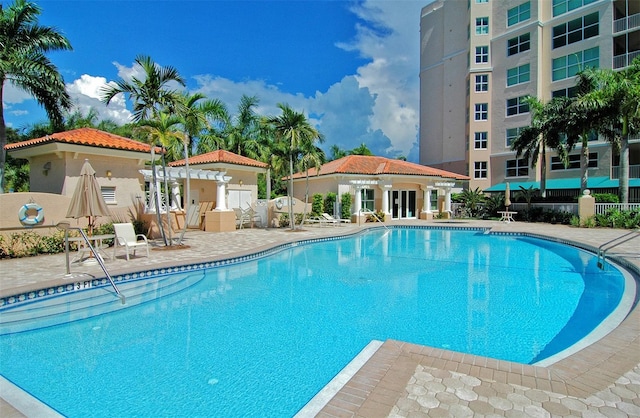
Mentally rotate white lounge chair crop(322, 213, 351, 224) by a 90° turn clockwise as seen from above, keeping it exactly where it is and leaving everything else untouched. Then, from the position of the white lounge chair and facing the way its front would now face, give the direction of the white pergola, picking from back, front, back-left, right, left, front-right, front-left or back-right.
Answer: front-right

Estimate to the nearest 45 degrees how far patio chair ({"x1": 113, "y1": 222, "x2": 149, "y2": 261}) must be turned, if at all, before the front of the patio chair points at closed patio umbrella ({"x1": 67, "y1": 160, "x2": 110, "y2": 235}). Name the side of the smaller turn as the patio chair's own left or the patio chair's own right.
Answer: approximately 90° to the patio chair's own right

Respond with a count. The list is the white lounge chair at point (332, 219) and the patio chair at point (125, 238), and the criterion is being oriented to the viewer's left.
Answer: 0

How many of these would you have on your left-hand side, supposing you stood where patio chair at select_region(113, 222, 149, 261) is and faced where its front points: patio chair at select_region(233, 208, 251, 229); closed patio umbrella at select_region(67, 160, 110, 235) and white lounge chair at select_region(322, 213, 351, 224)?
2

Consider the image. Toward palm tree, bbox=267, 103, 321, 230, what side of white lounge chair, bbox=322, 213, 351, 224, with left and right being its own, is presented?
right

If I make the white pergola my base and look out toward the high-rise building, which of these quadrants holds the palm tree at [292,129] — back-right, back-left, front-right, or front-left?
front-right

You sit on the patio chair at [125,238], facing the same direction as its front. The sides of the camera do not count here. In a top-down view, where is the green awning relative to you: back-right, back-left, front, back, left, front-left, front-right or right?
front-left

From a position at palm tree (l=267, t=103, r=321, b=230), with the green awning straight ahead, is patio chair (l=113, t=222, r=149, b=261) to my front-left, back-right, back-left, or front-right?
back-right

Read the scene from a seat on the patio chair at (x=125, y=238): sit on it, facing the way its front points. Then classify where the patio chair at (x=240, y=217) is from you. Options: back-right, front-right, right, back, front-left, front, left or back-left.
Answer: left

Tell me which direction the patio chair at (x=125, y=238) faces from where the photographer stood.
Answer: facing the viewer and to the right of the viewer
